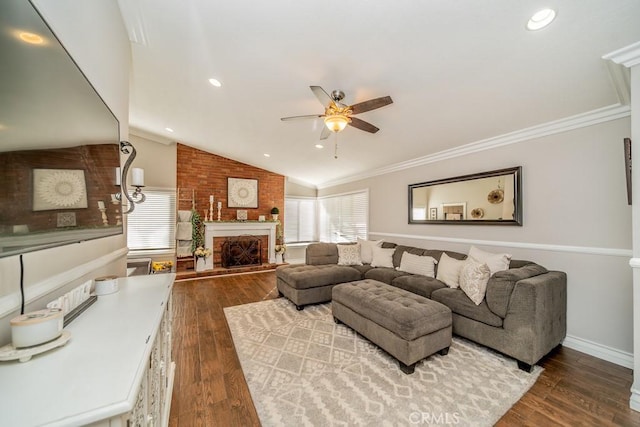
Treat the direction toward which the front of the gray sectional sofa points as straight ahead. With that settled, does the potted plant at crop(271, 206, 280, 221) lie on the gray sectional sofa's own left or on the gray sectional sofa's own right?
on the gray sectional sofa's own right

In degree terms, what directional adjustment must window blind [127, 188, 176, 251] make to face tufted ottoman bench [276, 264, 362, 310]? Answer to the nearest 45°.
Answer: approximately 45° to its left

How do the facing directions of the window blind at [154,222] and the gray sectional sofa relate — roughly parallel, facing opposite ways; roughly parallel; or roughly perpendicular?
roughly perpendicular

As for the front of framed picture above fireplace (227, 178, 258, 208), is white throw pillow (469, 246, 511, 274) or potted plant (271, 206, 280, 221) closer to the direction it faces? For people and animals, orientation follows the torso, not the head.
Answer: the white throw pillow

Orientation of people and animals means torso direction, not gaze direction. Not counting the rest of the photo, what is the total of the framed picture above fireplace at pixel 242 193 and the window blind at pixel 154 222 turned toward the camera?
2

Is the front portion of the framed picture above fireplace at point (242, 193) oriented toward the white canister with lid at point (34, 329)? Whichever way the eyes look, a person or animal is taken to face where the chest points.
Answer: yes

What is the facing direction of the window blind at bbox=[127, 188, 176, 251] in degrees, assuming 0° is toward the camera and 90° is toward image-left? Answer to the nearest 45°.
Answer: approximately 0°

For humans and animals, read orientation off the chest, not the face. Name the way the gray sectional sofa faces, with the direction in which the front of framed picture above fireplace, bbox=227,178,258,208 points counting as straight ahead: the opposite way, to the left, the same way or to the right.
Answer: to the right

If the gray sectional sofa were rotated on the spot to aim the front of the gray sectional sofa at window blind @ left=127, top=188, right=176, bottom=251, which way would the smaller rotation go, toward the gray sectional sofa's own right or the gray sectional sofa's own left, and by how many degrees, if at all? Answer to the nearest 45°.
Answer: approximately 45° to the gray sectional sofa's own right
